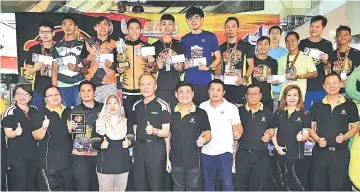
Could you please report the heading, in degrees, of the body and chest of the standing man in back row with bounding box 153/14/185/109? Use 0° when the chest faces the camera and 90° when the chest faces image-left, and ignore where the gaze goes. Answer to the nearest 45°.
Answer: approximately 0°

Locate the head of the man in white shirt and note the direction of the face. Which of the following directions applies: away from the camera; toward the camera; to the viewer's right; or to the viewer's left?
toward the camera

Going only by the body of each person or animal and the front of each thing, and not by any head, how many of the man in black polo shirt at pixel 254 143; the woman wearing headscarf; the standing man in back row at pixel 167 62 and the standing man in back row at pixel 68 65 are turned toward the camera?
4

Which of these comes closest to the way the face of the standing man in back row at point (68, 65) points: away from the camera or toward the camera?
toward the camera

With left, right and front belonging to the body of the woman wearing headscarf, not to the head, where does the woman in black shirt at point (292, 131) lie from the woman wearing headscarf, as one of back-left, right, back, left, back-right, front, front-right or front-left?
left

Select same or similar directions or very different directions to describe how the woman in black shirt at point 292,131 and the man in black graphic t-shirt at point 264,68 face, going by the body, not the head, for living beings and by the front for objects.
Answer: same or similar directions

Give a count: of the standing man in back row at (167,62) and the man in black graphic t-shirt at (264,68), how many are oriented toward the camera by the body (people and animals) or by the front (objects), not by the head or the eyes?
2

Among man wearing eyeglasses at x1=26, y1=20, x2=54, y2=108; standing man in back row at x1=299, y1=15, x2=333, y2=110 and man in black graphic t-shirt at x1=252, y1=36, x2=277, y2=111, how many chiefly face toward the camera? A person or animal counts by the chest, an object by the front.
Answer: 3

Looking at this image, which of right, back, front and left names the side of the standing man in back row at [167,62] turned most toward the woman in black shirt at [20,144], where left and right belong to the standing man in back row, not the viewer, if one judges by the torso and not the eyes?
right

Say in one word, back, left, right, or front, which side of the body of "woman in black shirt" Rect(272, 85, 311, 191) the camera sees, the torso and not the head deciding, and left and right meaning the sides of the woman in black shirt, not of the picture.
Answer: front

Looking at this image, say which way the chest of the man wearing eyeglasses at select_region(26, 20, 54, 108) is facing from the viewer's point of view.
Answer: toward the camera

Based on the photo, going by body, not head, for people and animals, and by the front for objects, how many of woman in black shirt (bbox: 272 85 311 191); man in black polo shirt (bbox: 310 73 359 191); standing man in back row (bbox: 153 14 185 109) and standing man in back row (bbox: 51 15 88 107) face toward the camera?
4

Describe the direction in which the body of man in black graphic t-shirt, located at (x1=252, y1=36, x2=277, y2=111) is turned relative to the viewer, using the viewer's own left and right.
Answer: facing the viewer

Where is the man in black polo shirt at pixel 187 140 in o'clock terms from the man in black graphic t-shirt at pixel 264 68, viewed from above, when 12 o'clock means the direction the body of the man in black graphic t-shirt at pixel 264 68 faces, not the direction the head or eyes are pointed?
the man in black polo shirt at pixel 187 140 is roughly at 2 o'clock from the man in black graphic t-shirt at pixel 264 68.

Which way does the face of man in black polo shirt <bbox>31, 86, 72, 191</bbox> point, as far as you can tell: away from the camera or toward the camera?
toward the camera
